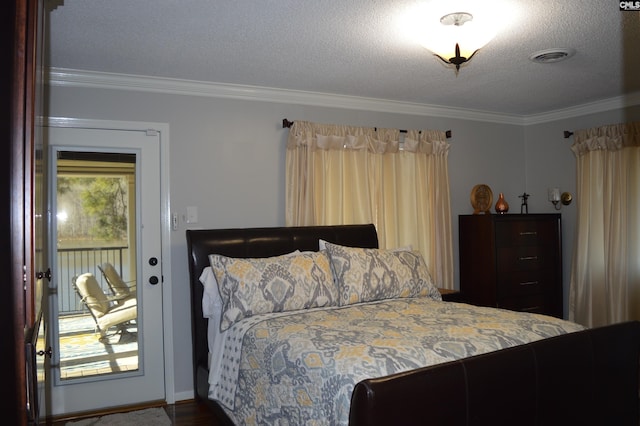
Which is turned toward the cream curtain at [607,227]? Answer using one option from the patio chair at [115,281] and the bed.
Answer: the patio chair

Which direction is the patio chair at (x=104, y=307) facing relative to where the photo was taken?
to the viewer's right

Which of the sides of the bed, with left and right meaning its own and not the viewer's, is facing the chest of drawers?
left

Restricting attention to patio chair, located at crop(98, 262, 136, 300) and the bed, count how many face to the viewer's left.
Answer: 0

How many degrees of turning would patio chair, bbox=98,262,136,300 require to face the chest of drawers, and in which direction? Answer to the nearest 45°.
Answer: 0° — it already faces it

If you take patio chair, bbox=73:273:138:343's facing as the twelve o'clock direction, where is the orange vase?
The orange vase is roughly at 12 o'clock from the patio chair.

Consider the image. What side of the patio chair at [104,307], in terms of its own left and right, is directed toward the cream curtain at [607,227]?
front

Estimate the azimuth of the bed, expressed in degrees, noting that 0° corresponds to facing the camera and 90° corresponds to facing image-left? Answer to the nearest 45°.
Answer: approximately 315°

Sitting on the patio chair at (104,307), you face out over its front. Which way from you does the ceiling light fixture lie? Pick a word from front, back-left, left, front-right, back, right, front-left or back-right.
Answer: front-right

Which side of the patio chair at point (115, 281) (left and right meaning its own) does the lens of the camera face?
right

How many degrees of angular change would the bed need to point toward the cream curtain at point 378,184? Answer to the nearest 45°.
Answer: approximately 135° to its left
